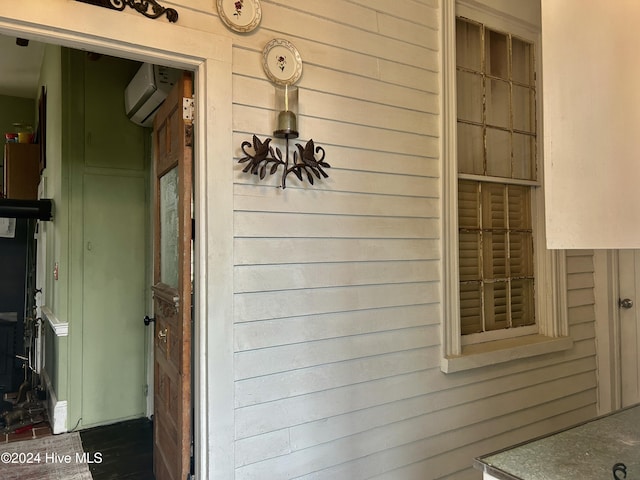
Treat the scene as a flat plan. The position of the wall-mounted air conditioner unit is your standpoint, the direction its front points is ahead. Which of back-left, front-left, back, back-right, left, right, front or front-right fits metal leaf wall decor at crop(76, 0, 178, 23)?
front-left

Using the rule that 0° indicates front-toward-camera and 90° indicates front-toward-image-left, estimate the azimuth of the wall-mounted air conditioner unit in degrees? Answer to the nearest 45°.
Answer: approximately 45°

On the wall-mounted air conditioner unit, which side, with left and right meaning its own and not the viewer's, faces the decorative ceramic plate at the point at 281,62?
left

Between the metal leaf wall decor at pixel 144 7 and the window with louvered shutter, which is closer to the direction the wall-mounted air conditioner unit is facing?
the metal leaf wall decor

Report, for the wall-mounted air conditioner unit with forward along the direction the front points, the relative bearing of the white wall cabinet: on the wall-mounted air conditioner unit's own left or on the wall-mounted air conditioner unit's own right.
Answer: on the wall-mounted air conditioner unit's own left

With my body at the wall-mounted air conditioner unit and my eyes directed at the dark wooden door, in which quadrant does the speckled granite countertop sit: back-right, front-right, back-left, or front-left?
front-left

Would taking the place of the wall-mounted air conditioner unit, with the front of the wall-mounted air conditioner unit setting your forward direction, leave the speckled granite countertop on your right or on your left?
on your left

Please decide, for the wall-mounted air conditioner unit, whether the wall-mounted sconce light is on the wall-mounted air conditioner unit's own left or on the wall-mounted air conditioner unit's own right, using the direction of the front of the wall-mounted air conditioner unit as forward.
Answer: on the wall-mounted air conditioner unit's own left

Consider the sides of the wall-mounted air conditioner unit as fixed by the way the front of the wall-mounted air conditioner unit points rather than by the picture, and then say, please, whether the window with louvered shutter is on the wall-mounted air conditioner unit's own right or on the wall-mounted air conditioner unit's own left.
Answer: on the wall-mounted air conditioner unit's own left
